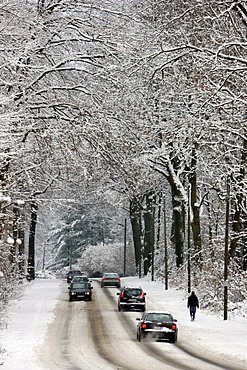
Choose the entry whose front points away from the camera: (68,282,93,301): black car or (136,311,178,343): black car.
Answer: (136,311,178,343): black car

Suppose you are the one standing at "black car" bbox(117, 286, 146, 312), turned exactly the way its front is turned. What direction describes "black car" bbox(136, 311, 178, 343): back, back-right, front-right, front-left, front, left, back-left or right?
back

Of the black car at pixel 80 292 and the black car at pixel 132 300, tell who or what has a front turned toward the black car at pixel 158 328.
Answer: the black car at pixel 80 292

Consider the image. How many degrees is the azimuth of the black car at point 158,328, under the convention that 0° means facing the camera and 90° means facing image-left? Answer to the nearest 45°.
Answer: approximately 180°

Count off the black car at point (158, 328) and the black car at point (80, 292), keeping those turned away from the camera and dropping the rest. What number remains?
1

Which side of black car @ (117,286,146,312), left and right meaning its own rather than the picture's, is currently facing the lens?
back

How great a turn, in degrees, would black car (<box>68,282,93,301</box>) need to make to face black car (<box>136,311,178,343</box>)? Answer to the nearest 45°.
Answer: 0° — it already faces it

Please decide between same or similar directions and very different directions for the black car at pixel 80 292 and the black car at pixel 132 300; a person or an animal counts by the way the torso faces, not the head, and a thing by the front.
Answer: very different directions

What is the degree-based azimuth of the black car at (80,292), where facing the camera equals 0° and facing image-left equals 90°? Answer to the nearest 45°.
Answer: approximately 0°

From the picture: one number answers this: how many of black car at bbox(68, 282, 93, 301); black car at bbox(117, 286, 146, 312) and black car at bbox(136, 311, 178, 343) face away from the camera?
2
